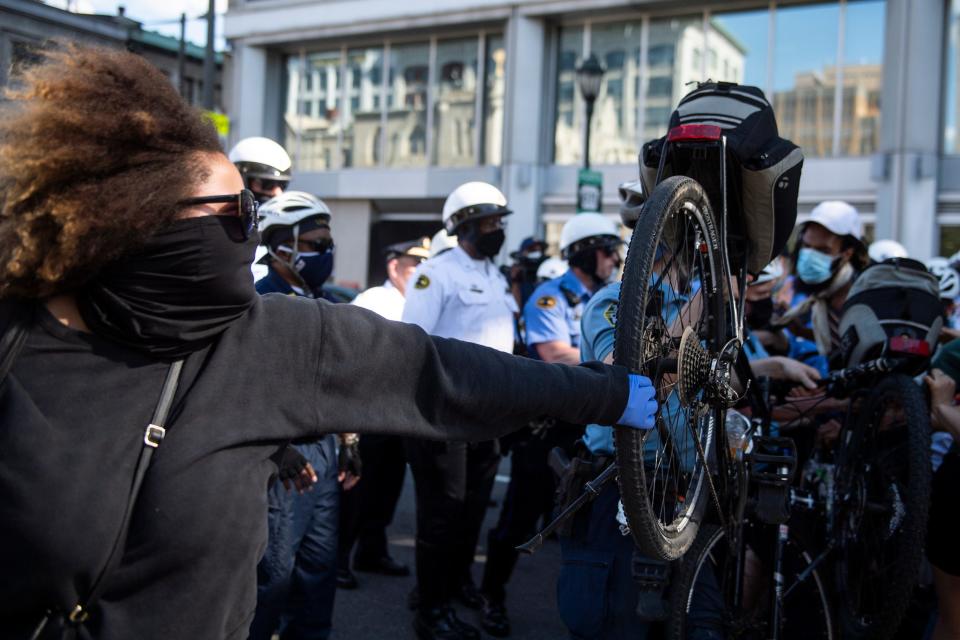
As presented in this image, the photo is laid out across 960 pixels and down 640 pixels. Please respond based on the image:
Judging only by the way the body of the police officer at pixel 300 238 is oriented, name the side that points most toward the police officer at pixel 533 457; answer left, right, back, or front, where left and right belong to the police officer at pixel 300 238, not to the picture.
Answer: left

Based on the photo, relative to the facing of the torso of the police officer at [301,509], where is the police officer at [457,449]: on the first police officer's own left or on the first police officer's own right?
on the first police officer's own left

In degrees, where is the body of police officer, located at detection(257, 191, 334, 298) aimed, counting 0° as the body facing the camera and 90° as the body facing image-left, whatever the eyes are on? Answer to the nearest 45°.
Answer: approximately 315°

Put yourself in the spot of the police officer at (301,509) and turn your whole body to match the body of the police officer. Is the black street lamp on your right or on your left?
on your left

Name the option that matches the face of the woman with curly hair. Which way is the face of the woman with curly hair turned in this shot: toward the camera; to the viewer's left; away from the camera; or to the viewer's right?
to the viewer's right

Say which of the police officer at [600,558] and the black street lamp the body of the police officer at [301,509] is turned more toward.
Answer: the police officer
